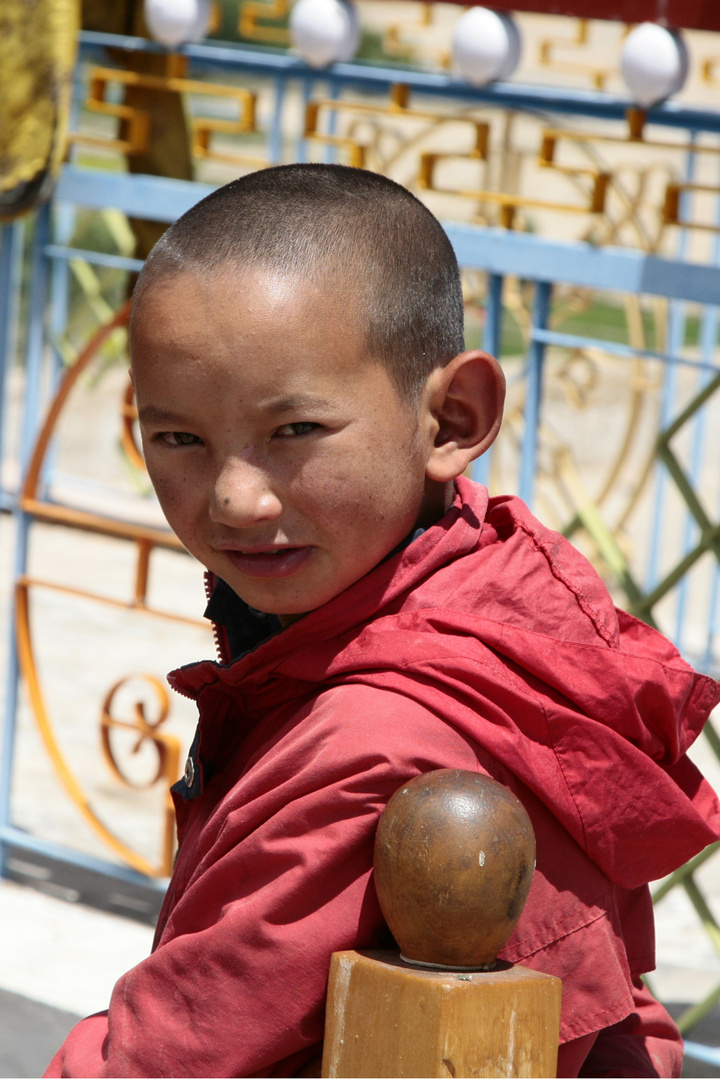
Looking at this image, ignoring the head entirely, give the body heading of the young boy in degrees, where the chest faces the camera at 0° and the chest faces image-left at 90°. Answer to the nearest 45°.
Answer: approximately 90°
